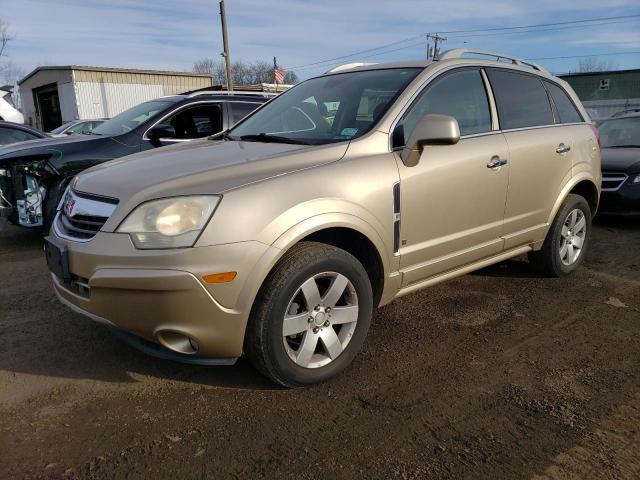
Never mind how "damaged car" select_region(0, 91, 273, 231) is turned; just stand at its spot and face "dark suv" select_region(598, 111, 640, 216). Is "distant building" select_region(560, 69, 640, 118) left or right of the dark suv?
left

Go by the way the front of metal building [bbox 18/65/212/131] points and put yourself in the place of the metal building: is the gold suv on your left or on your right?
on your left

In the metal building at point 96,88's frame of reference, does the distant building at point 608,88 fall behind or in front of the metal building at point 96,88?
behind

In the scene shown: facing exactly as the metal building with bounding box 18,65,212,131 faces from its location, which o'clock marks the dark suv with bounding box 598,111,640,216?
The dark suv is roughly at 10 o'clock from the metal building.

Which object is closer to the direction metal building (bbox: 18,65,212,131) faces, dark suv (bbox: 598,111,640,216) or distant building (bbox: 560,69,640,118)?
the dark suv

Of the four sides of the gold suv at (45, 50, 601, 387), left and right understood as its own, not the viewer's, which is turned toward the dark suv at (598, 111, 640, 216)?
back

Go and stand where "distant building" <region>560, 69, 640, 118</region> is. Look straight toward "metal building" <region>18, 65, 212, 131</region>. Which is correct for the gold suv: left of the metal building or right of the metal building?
left
